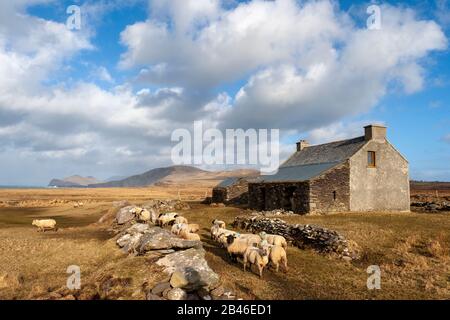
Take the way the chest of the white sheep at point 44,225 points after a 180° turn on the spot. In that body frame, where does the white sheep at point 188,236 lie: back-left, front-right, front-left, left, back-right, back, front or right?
front-right

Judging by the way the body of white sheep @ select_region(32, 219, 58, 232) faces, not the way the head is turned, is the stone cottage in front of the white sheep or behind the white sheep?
behind

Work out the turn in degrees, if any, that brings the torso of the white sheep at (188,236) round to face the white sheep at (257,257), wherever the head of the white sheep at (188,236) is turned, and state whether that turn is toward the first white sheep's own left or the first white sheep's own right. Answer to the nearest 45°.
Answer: approximately 135° to the first white sheep's own left

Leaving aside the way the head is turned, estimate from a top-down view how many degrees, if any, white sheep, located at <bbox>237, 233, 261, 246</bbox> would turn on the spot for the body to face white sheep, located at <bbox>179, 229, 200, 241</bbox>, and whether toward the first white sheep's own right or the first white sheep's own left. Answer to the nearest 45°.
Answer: approximately 45° to the first white sheep's own right

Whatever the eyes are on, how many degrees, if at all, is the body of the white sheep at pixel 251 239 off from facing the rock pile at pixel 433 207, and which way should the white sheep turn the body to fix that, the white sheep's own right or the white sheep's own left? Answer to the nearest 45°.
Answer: approximately 135° to the white sheep's own right

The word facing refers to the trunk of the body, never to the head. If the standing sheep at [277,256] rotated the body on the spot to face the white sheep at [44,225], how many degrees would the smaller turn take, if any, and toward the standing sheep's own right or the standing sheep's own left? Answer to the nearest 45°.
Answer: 0° — it already faces it

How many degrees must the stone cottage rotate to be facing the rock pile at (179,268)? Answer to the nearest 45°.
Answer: approximately 45° to its left

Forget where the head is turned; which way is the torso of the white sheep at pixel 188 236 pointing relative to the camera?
to the viewer's left
